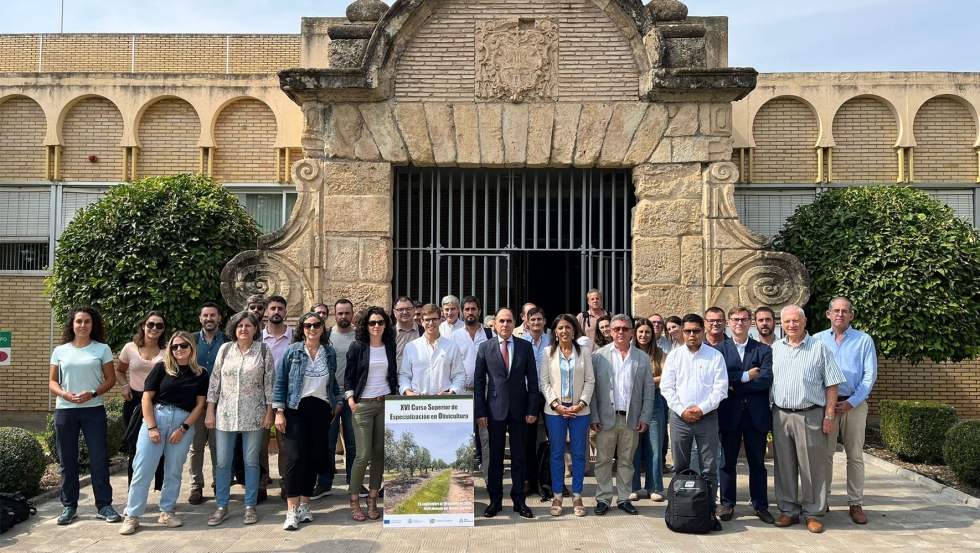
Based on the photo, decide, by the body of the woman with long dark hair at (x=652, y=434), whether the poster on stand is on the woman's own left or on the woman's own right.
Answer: on the woman's own right

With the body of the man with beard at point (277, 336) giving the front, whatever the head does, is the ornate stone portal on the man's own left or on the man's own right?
on the man's own left

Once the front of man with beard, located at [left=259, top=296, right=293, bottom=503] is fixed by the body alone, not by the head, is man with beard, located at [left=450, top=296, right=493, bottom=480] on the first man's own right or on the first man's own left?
on the first man's own left

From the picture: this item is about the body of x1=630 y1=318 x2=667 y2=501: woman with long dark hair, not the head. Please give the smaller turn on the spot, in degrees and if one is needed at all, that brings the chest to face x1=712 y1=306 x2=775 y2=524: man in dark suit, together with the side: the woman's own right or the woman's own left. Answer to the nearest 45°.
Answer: approximately 45° to the woman's own left

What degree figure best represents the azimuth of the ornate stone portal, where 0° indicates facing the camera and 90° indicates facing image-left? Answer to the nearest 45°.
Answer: approximately 0°

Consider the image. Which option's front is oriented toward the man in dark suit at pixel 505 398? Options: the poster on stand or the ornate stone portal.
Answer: the ornate stone portal

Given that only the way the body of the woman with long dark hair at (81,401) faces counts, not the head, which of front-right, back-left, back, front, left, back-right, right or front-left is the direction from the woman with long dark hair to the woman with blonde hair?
front-left

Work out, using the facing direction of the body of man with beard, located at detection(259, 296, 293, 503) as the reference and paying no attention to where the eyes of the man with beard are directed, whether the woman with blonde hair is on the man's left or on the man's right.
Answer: on the man's right

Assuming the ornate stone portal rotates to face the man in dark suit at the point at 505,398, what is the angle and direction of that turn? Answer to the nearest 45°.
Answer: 0° — it already faces them
